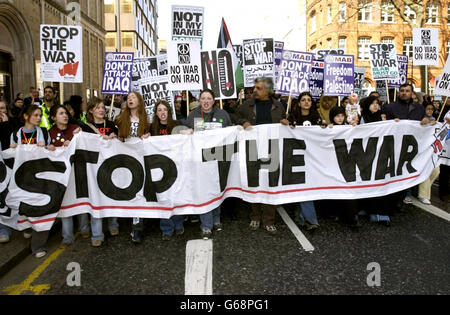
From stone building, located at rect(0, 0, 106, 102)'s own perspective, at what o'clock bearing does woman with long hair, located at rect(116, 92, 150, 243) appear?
The woman with long hair is roughly at 1 o'clock from the stone building.

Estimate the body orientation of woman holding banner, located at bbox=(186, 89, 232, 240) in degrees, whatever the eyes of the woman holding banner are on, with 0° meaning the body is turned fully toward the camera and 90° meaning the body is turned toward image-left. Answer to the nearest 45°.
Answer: approximately 0°

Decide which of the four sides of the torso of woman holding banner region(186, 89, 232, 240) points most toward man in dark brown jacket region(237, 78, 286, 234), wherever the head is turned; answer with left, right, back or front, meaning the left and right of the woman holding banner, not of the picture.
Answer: left

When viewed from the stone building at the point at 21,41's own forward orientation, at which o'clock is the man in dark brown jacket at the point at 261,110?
The man in dark brown jacket is roughly at 1 o'clock from the stone building.

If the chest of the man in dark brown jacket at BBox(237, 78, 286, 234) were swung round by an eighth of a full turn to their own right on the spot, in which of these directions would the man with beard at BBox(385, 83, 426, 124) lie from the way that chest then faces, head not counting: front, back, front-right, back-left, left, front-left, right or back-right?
back

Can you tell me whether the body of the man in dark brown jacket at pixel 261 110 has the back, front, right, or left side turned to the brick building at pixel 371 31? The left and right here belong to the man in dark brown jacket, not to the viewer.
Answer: back

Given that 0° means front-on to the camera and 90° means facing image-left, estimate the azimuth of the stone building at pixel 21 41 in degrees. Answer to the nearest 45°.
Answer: approximately 315°

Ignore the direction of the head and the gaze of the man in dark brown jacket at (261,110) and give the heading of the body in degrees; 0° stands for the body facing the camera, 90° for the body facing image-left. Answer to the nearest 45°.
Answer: approximately 0°
